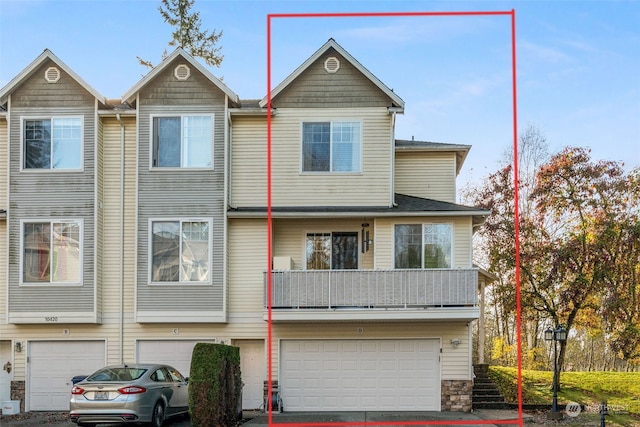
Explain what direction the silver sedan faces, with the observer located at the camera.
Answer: facing away from the viewer and to the right of the viewer

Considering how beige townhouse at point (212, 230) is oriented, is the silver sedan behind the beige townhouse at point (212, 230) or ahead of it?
ahead

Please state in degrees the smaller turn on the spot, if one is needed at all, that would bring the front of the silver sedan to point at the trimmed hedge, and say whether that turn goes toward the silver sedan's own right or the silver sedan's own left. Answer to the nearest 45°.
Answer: approximately 45° to the silver sedan's own right

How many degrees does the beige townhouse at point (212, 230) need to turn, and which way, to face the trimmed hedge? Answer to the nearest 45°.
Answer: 0° — it already faces it

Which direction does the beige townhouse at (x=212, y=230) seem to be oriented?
toward the camera

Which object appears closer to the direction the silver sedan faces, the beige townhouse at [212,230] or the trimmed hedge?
the beige townhouse

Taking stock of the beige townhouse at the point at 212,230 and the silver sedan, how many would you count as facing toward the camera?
1
